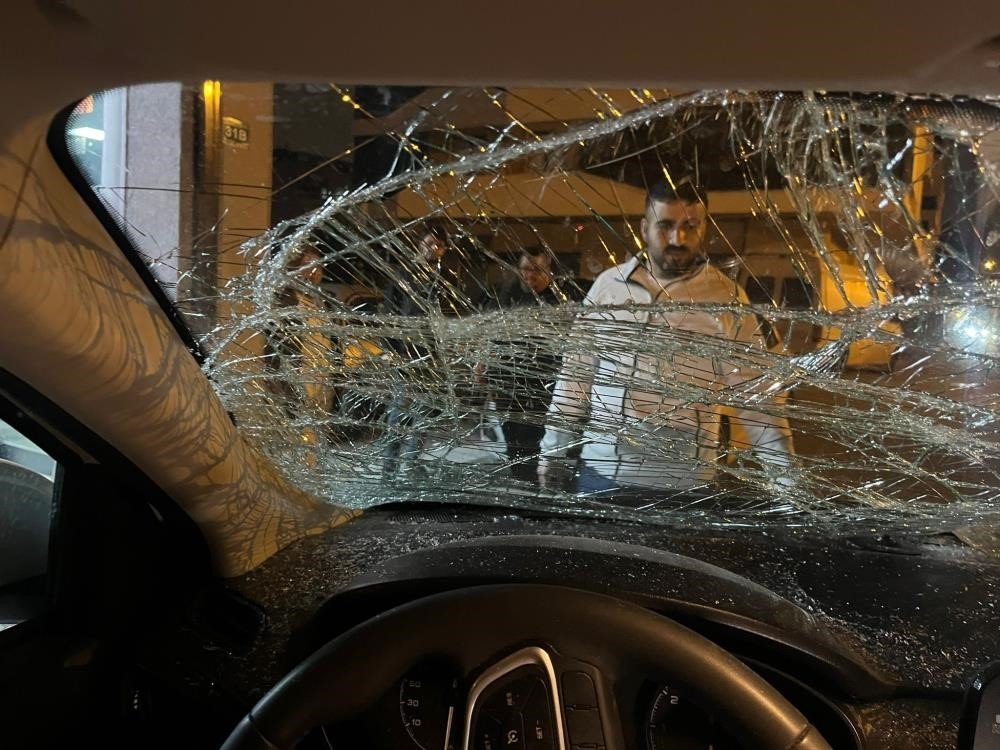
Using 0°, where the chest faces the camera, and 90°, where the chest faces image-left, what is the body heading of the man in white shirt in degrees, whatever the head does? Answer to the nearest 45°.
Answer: approximately 0°
